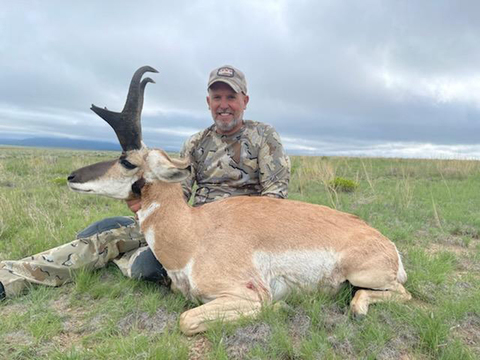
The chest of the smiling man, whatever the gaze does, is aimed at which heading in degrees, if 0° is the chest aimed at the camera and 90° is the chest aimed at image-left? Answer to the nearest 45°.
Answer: approximately 45°

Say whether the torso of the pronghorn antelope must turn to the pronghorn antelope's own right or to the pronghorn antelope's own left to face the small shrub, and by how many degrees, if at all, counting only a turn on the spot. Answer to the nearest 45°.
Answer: approximately 135° to the pronghorn antelope's own right

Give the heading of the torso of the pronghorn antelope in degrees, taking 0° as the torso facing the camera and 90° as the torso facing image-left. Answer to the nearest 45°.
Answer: approximately 90°
